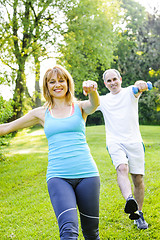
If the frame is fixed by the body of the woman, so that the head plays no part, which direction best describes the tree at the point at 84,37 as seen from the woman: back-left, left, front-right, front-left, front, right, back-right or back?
back

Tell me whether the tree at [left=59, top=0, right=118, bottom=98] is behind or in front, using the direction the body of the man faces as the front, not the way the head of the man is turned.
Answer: behind

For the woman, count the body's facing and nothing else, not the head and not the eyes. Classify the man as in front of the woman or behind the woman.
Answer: behind

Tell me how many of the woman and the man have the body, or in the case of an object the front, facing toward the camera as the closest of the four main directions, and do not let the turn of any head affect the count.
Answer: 2

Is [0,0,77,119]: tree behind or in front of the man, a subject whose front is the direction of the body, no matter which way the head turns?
behind

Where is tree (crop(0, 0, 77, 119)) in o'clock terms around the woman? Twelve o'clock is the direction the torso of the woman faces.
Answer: The tree is roughly at 6 o'clock from the woman.

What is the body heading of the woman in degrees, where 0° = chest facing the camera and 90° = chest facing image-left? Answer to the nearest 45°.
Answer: approximately 0°

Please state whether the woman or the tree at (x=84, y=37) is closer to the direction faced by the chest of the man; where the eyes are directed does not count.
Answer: the woman
